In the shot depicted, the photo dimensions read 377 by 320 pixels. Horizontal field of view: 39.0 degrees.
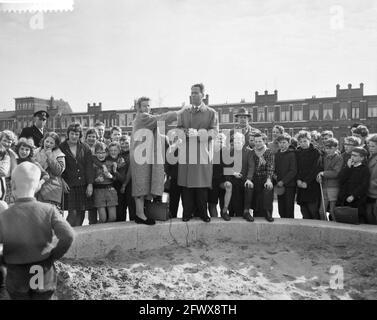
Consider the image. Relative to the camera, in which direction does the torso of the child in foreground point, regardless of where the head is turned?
away from the camera

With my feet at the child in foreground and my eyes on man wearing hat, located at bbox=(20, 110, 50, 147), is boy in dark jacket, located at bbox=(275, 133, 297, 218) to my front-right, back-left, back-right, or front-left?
front-right

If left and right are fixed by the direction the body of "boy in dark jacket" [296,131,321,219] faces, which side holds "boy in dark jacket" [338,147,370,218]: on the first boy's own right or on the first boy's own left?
on the first boy's own left

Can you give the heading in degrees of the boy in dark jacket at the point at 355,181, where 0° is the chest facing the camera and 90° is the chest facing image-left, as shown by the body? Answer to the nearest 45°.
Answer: approximately 45°

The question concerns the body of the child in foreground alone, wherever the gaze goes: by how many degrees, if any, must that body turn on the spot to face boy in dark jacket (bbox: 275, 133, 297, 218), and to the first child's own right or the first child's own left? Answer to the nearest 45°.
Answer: approximately 45° to the first child's own right

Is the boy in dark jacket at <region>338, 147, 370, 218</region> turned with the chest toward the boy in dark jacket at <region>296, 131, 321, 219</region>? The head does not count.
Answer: no

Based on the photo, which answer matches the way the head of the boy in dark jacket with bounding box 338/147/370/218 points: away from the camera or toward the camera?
toward the camera

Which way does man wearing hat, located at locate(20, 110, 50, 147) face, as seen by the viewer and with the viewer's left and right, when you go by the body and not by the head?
facing the viewer and to the right of the viewer

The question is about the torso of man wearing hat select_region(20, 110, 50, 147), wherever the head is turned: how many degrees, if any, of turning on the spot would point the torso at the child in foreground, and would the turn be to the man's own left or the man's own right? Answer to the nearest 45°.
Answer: approximately 45° to the man's own right

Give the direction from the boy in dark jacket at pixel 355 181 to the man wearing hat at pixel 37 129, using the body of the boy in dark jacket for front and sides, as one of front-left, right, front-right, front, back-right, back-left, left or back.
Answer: front-right

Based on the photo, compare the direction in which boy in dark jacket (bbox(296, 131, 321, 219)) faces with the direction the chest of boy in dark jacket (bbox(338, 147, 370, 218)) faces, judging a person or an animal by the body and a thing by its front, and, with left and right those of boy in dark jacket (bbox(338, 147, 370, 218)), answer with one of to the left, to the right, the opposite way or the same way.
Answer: the same way

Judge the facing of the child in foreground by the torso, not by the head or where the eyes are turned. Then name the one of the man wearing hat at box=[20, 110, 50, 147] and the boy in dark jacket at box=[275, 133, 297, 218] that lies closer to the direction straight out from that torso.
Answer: the man wearing hat

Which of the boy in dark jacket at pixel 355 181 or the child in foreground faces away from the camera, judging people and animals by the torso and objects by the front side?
the child in foreground

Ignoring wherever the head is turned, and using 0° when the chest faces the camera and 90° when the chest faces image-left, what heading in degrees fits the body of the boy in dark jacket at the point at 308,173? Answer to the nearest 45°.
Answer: approximately 45°
